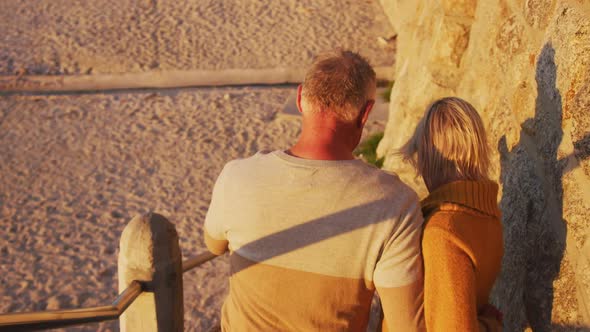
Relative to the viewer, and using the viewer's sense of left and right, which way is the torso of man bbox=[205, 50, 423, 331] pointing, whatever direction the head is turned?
facing away from the viewer

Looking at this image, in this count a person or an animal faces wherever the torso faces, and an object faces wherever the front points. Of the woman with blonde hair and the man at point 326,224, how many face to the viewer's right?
0

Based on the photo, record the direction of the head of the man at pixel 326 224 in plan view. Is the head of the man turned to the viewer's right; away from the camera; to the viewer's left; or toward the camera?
away from the camera

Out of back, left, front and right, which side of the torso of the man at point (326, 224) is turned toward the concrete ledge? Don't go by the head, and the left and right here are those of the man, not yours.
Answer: front

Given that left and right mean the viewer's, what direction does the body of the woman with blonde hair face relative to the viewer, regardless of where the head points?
facing away from the viewer and to the left of the viewer
